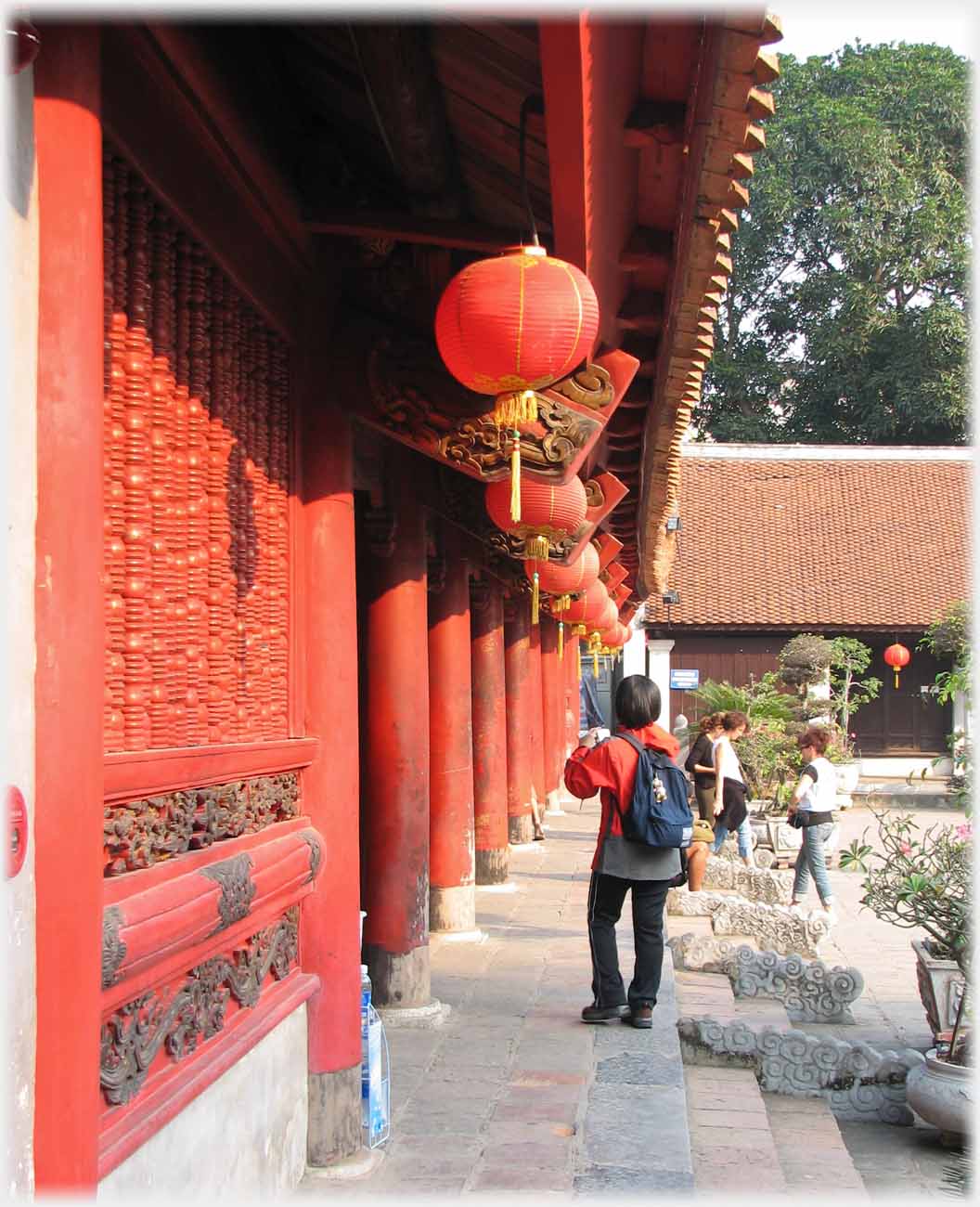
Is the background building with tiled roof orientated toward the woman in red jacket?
yes

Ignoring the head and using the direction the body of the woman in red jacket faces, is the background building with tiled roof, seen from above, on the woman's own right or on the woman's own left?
on the woman's own right

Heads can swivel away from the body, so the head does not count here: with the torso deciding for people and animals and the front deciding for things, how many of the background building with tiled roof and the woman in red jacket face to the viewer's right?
0

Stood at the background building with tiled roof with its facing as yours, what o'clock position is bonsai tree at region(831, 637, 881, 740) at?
The bonsai tree is roughly at 12 o'clock from the background building with tiled roof.

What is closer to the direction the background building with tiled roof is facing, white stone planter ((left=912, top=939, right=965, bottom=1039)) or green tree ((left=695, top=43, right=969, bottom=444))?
the white stone planter

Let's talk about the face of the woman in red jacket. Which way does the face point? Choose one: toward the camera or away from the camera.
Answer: away from the camera

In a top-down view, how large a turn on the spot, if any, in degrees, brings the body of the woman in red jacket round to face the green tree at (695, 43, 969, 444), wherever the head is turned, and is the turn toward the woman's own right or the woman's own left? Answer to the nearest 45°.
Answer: approximately 45° to the woman's own right

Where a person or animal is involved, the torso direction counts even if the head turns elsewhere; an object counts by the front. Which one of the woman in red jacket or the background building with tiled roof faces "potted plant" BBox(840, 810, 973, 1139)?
the background building with tiled roof

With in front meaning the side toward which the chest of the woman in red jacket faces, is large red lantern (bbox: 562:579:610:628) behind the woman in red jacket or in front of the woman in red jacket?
in front

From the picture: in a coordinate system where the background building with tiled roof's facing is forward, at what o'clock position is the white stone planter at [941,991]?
The white stone planter is roughly at 12 o'clock from the background building with tiled roof.

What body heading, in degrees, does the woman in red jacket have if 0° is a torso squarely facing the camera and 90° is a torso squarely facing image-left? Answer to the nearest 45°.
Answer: approximately 135°

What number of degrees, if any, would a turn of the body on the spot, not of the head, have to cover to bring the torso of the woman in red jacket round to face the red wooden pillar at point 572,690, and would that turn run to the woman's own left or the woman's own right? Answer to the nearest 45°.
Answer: approximately 45° to the woman's own right
